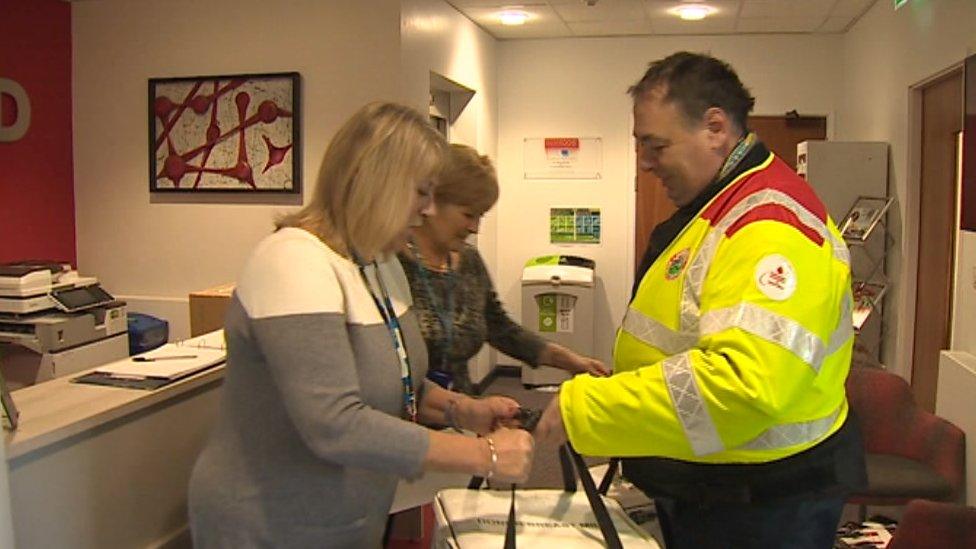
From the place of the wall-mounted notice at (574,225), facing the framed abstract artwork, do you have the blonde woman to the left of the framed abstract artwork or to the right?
left

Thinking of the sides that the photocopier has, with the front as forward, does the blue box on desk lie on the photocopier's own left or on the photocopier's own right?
on the photocopier's own left

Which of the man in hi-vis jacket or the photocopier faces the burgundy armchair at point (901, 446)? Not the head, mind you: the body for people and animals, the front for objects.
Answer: the photocopier

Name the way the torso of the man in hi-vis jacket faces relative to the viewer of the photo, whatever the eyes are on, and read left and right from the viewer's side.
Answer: facing to the left of the viewer

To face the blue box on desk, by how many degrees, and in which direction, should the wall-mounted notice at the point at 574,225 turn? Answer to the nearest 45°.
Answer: approximately 45° to its right

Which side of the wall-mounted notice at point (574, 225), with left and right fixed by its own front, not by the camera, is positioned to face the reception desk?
front

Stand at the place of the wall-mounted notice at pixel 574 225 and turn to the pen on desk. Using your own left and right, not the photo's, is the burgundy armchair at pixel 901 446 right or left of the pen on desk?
left

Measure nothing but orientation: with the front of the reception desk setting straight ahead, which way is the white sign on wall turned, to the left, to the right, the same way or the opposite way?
to the right

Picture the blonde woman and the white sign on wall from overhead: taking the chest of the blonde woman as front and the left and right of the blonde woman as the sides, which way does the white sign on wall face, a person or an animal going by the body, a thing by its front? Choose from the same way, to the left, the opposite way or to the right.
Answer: to the right

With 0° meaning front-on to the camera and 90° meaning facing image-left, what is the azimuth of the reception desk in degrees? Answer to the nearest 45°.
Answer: approximately 315°

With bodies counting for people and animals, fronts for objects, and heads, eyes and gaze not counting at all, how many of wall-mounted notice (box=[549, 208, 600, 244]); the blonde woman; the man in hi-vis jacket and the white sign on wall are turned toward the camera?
2

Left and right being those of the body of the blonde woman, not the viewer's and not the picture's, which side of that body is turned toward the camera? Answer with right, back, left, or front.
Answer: right

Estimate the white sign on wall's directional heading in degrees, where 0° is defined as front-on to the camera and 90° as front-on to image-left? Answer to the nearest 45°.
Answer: approximately 0°

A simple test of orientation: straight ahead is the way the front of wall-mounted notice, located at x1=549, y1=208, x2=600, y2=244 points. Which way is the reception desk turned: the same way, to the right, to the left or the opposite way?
to the left

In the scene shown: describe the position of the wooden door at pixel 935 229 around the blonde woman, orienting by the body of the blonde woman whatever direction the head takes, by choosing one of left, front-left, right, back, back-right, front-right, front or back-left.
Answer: front-left
